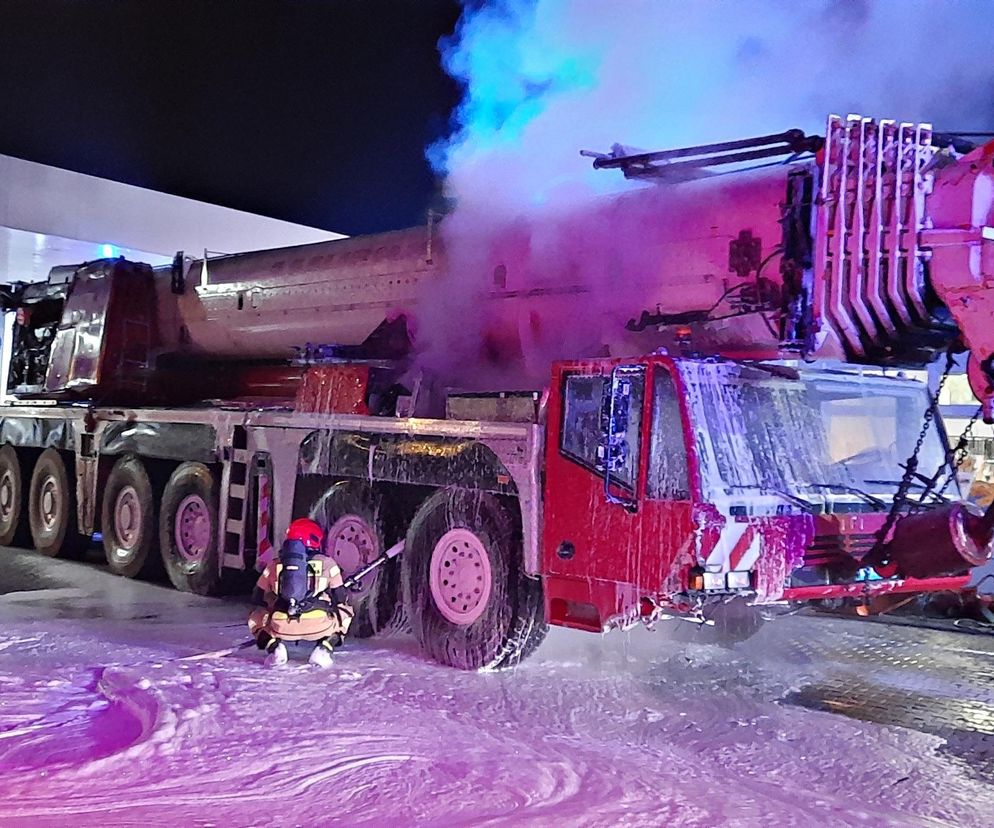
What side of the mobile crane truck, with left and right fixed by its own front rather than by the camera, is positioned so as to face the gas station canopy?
back

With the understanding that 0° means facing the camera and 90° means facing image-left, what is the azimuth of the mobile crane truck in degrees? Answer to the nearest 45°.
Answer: approximately 315°

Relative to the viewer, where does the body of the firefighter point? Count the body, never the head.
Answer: away from the camera

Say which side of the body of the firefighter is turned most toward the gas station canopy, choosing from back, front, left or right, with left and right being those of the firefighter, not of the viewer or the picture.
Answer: front
